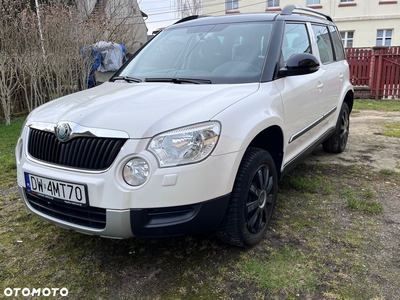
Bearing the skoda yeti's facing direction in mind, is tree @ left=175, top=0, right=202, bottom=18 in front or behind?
behind

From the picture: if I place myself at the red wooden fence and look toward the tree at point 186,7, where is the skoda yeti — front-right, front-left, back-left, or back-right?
back-left

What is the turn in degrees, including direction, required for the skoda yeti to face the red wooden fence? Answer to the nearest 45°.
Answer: approximately 180°

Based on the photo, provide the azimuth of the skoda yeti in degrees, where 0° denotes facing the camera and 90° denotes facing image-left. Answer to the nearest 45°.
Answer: approximately 45°
